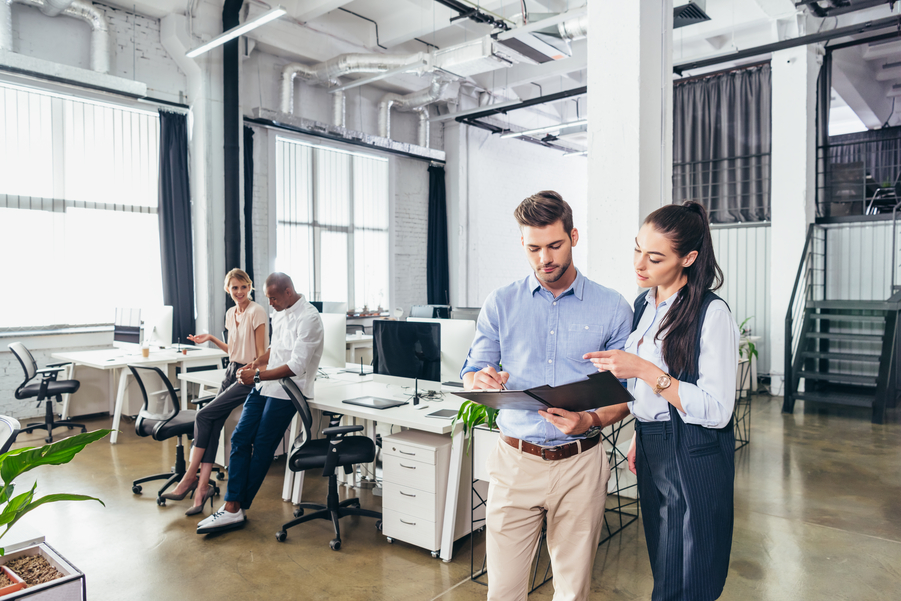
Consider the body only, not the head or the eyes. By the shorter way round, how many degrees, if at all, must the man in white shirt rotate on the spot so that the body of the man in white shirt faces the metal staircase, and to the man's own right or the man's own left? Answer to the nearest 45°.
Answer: approximately 180°

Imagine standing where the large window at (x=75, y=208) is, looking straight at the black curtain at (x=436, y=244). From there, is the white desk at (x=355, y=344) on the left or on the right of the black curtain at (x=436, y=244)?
right

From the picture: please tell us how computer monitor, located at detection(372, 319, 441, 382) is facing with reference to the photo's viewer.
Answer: facing the viewer and to the left of the viewer

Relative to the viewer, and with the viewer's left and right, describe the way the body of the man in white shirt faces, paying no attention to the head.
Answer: facing to the left of the viewer

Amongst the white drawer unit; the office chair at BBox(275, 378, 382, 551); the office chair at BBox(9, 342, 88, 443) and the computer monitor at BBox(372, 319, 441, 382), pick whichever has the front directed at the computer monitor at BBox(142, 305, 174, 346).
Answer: the office chair at BBox(9, 342, 88, 443)

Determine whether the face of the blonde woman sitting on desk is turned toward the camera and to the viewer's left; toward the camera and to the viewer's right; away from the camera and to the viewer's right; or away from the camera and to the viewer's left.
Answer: toward the camera and to the viewer's right

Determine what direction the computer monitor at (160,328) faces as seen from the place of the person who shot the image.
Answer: facing away from the viewer and to the right of the viewer

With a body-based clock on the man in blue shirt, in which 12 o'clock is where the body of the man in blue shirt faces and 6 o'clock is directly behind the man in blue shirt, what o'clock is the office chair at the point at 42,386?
The office chair is roughly at 4 o'clock from the man in blue shirt.

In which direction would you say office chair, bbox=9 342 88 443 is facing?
to the viewer's right
